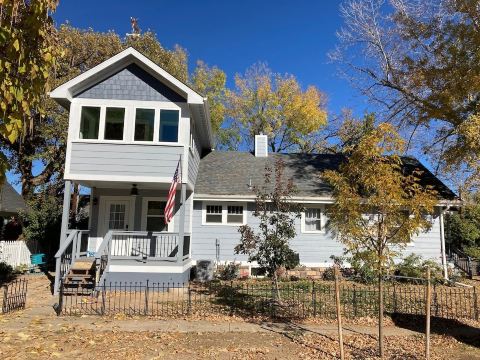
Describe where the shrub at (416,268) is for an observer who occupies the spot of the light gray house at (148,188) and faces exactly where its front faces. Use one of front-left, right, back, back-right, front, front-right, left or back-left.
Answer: left

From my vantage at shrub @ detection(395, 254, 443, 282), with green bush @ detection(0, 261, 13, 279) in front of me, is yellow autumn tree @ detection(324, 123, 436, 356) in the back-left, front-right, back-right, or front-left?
front-left

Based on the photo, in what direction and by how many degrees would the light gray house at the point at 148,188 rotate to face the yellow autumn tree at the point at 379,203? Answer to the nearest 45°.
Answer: approximately 45° to its left

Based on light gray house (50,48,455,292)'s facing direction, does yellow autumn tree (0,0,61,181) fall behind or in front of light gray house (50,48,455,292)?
in front

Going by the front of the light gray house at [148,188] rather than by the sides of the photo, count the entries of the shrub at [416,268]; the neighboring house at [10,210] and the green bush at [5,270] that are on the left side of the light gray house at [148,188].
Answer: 1

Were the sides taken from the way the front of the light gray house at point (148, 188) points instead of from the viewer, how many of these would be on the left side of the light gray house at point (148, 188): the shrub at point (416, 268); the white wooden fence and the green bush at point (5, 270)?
1

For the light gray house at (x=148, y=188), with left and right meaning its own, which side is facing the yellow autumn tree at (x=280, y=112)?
back

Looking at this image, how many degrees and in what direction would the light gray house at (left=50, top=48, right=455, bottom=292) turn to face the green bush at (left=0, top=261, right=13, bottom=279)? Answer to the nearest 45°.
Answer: approximately 90° to its right

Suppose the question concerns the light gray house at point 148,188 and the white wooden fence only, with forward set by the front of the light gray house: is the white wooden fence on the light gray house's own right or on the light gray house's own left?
on the light gray house's own right

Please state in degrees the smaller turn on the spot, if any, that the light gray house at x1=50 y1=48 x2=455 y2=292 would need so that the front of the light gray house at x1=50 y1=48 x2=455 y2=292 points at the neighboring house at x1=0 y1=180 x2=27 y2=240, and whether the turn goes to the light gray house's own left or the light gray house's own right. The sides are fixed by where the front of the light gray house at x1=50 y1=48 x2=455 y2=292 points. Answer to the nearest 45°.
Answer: approximately 135° to the light gray house's own right
